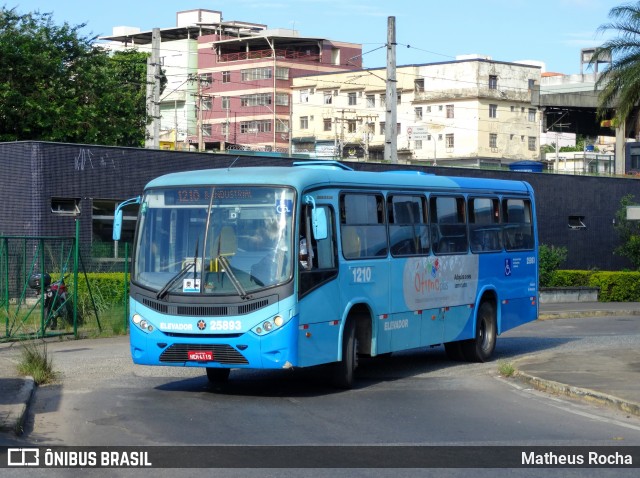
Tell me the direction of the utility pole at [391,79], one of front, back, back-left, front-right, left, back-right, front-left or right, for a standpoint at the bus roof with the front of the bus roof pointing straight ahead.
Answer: back-right

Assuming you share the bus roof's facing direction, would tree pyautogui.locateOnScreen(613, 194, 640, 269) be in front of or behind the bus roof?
behind

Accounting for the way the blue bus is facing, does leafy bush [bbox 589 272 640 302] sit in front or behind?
behind

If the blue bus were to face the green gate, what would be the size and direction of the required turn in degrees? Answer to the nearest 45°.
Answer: approximately 90° to its right

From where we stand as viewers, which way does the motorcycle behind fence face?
facing the viewer and to the left of the viewer

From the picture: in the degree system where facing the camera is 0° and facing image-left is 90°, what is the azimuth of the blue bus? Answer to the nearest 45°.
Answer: approximately 45°

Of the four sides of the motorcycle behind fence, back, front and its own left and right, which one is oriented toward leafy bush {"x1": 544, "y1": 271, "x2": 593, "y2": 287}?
back

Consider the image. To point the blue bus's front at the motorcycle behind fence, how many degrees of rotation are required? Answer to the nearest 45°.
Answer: approximately 90° to its right

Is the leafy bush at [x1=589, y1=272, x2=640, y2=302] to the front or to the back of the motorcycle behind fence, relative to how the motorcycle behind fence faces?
to the back

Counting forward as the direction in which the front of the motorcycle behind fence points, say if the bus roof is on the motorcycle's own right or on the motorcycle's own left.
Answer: on the motorcycle's own left

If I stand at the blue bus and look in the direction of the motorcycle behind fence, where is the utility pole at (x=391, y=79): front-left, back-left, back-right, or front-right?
front-right

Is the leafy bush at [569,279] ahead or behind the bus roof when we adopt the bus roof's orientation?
behind
